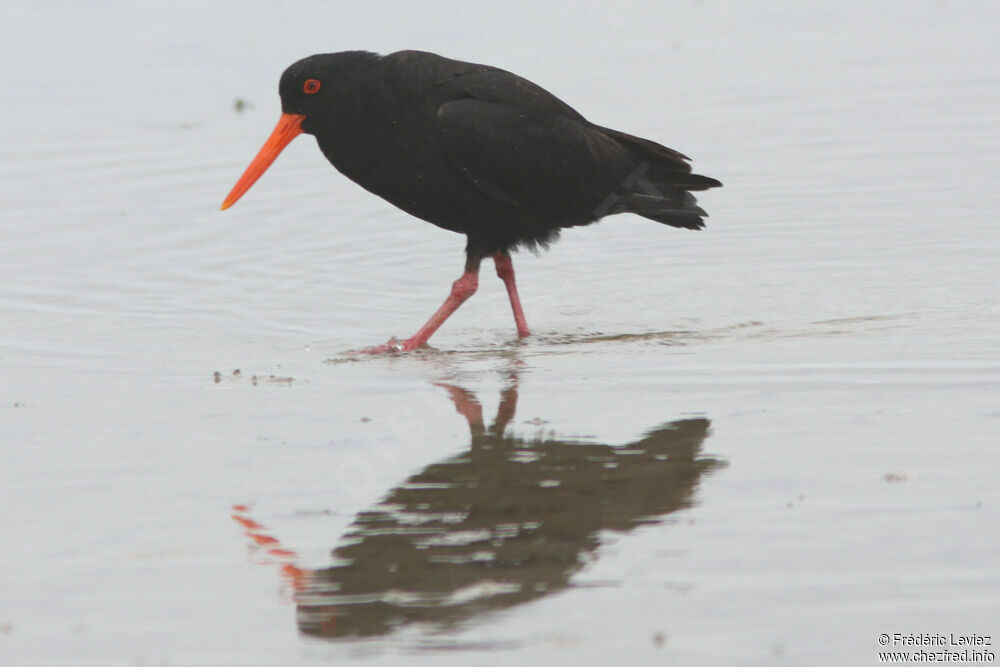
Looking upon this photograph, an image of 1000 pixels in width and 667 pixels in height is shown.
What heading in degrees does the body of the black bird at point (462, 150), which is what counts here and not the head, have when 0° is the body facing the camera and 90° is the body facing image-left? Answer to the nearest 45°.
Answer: approximately 90°
